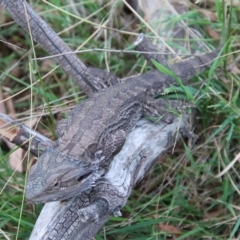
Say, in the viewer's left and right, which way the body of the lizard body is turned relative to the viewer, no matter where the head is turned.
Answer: facing the viewer and to the left of the viewer

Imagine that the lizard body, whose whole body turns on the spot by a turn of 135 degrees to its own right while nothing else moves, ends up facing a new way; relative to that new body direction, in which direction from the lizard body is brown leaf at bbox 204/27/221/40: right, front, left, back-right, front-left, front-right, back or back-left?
front-right
